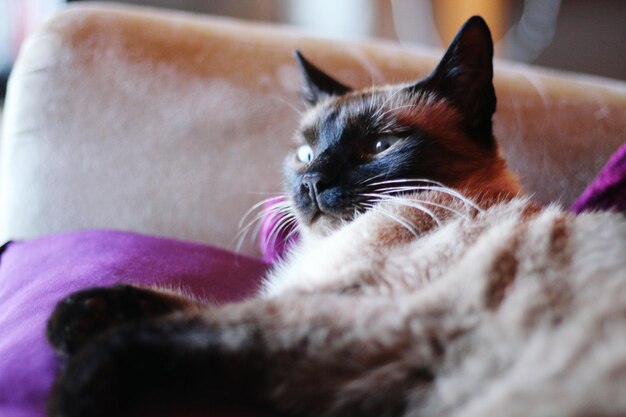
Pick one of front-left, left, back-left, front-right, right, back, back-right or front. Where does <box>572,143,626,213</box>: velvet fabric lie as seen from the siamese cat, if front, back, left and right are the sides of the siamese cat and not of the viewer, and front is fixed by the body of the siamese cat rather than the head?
back-right

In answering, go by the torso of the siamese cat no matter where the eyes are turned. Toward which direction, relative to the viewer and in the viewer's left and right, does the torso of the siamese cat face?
facing to the left of the viewer
